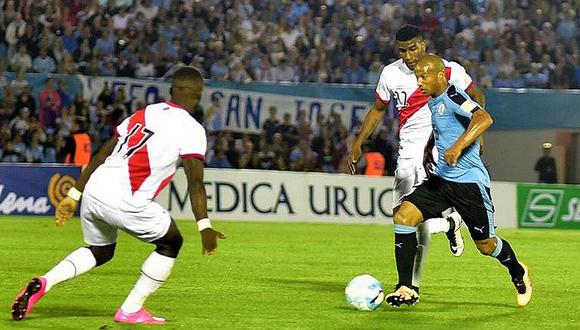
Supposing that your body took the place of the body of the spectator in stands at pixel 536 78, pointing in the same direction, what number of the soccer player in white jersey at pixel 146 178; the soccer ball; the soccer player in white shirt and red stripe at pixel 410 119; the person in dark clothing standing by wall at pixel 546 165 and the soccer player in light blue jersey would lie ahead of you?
5

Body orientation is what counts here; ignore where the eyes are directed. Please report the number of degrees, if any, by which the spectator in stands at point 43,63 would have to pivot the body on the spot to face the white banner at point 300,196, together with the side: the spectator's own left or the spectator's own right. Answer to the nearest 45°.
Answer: approximately 45° to the spectator's own left

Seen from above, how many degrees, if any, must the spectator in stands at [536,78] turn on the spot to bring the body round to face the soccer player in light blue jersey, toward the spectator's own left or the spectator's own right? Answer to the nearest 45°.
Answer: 0° — they already face them

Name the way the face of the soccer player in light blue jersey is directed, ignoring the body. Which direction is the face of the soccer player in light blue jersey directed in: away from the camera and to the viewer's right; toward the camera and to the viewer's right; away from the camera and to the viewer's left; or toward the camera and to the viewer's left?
toward the camera and to the viewer's left

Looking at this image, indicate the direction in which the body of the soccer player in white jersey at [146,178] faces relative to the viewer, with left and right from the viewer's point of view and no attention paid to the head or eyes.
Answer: facing away from the viewer and to the right of the viewer

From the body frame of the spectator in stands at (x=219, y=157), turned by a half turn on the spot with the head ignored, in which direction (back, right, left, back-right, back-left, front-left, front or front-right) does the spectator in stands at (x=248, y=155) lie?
right

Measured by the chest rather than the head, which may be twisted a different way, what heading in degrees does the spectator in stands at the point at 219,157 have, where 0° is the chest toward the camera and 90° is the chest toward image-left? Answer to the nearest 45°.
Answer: approximately 0°

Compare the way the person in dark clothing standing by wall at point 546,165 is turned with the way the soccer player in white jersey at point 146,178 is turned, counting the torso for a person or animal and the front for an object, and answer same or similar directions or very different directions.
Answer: very different directions

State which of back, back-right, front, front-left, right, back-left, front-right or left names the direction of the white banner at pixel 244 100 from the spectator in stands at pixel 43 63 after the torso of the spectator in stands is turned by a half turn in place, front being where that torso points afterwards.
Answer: back-right

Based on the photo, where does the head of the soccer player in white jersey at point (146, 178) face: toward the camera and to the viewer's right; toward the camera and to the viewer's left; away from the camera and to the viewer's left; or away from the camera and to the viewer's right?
away from the camera and to the viewer's right

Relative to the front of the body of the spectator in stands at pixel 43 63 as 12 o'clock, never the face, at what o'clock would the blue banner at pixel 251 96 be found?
The blue banner is roughly at 10 o'clock from the spectator in stands.

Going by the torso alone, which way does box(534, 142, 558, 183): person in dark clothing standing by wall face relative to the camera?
toward the camera

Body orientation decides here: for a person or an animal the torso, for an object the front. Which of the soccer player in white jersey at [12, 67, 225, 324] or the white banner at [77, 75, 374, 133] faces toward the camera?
the white banner

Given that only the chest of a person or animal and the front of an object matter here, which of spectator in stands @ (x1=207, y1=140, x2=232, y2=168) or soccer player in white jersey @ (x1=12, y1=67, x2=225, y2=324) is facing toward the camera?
the spectator in stands

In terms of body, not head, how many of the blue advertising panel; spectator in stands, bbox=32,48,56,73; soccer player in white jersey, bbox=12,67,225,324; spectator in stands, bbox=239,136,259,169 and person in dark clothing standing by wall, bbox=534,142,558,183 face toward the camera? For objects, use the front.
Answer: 4

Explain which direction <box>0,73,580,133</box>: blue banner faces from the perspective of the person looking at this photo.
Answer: facing the viewer

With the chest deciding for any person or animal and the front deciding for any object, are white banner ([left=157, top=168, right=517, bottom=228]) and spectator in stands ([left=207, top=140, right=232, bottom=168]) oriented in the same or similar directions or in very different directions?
same or similar directions
